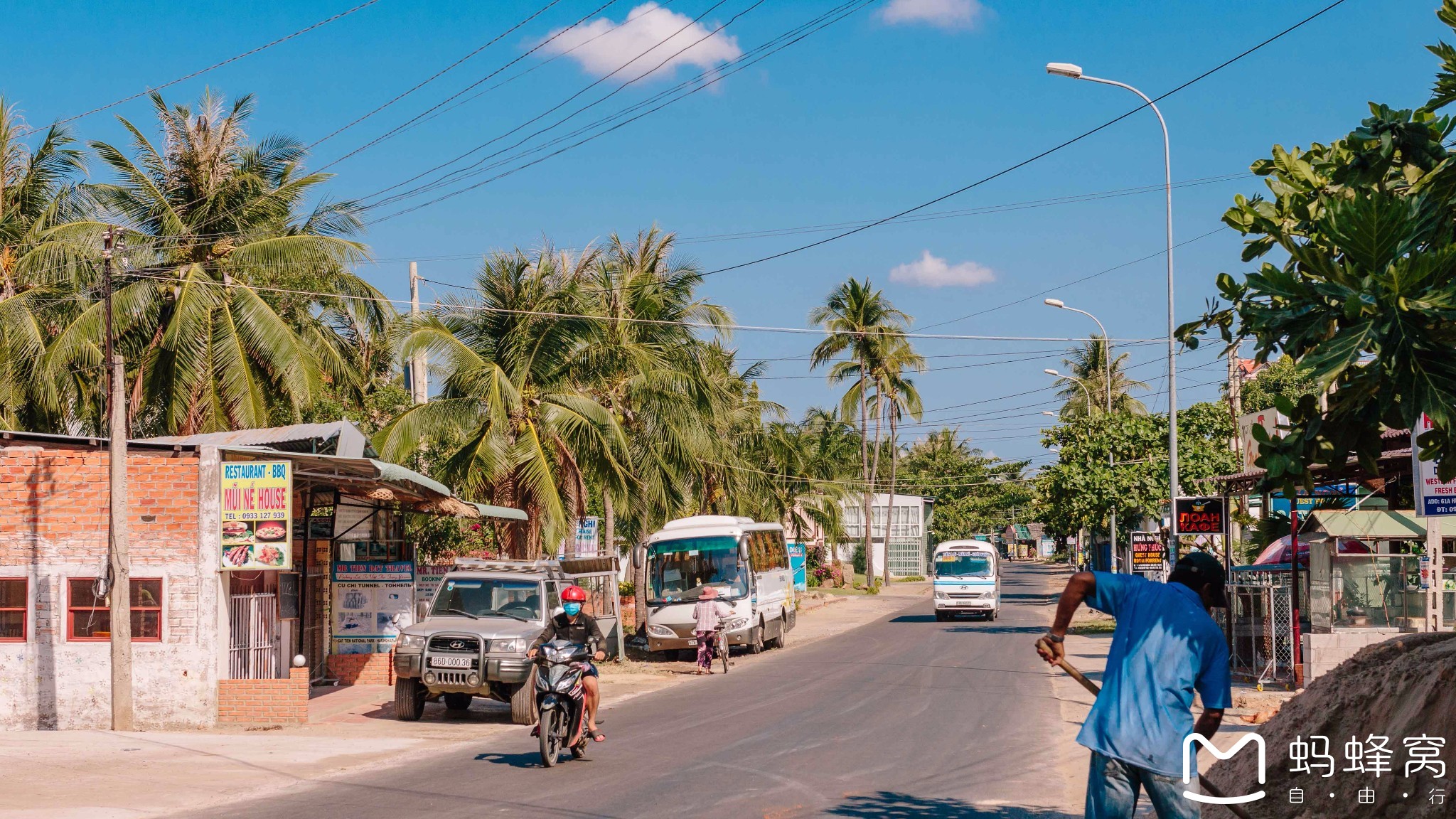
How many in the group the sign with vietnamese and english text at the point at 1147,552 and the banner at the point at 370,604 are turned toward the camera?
2

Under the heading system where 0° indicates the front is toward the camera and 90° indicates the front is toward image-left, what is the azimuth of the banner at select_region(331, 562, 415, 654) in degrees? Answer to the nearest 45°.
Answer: approximately 0°

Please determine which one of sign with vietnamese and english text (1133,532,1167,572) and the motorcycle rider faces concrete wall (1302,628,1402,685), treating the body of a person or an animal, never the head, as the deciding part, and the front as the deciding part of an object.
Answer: the sign with vietnamese and english text

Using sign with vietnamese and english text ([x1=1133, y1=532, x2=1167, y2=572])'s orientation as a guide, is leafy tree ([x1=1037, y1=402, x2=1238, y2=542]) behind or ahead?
behind

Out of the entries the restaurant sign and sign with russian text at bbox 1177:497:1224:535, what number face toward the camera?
2
